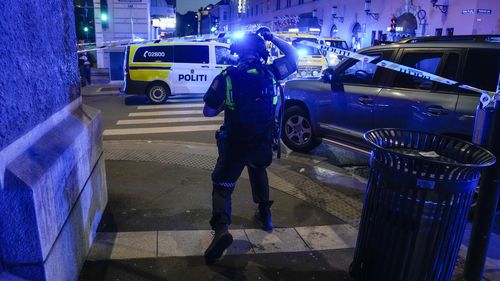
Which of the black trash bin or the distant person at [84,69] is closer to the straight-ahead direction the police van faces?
the black trash bin

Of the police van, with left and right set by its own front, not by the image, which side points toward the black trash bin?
right

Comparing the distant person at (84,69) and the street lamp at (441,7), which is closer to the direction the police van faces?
the street lamp

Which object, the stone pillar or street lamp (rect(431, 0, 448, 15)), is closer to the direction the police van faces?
the street lamp

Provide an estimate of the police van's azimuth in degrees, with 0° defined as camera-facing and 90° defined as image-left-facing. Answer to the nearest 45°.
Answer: approximately 270°

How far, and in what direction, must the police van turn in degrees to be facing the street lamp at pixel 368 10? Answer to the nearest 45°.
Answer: approximately 45° to its left

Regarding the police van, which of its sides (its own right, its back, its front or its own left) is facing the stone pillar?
right

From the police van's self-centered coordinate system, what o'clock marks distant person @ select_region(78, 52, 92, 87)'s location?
The distant person is roughly at 8 o'clock from the police van.
